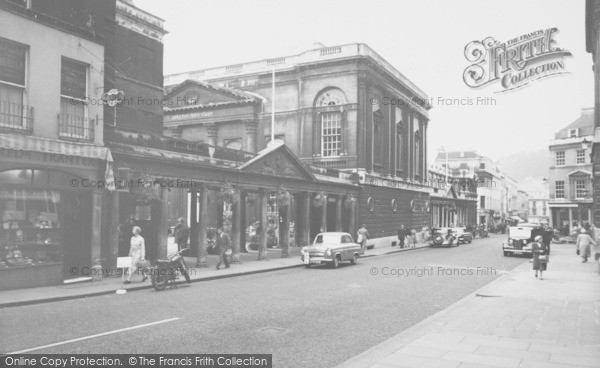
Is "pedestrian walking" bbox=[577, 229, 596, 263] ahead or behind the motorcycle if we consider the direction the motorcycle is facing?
ahead

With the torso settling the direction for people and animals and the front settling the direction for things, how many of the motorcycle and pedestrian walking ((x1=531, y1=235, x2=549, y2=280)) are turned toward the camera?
1

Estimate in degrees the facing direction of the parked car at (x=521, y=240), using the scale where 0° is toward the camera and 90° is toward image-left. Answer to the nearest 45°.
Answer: approximately 45°

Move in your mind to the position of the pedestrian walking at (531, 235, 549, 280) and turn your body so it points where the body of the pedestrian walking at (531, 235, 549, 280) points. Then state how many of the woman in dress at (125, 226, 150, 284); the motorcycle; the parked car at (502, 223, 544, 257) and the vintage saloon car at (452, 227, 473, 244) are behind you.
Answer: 2

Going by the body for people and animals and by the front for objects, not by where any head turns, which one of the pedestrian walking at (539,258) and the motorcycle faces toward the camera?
the pedestrian walking

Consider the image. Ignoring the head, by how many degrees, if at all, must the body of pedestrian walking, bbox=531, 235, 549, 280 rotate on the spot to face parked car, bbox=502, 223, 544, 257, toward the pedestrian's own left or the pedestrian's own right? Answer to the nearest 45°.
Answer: approximately 180°

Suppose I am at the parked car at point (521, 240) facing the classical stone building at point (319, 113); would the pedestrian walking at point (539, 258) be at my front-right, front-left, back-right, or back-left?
back-left

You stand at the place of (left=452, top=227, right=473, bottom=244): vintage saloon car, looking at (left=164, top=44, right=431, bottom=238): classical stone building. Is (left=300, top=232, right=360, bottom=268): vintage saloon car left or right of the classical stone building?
left

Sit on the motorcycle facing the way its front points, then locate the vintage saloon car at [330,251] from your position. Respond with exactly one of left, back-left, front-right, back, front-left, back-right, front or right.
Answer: front

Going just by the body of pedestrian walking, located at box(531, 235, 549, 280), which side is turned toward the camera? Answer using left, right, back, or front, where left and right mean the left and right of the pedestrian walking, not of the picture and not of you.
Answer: front

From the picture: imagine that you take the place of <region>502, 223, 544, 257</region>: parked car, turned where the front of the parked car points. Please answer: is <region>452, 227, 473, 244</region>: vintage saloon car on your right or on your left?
on your right
